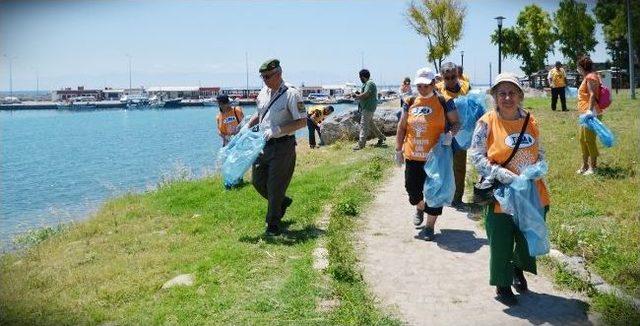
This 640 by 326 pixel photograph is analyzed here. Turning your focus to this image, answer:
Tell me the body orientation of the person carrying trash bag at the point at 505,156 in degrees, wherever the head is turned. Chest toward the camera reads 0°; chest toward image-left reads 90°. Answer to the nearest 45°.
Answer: approximately 0°

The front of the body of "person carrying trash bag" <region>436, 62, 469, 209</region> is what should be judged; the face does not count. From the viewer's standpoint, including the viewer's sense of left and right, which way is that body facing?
facing the viewer

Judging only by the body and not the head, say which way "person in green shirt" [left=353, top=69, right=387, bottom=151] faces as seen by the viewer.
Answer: to the viewer's left

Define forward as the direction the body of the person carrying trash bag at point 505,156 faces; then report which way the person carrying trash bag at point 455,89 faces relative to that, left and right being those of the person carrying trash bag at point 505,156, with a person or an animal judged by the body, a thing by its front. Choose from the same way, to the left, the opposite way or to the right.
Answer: the same way

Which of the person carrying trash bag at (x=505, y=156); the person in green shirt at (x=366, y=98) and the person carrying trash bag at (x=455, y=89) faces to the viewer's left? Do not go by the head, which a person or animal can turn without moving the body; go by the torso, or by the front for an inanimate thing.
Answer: the person in green shirt

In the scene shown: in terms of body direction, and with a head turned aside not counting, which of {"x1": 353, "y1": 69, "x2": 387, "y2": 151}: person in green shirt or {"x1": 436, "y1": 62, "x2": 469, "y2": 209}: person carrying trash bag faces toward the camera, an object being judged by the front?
the person carrying trash bag

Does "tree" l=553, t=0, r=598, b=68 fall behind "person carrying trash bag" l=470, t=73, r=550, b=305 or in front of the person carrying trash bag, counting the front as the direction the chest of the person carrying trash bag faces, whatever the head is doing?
behind

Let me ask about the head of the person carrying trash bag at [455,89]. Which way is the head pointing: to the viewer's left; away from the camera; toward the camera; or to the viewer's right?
toward the camera

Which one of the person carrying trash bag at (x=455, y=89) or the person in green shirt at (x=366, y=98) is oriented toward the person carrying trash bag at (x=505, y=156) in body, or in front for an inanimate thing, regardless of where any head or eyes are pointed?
the person carrying trash bag at (x=455, y=89)

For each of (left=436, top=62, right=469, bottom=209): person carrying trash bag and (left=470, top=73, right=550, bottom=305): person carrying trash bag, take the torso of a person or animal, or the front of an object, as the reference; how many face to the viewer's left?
0

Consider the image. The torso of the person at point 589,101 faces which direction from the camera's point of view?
to the viewer's left

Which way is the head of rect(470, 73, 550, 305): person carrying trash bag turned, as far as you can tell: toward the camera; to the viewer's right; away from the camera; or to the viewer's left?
toward the camera

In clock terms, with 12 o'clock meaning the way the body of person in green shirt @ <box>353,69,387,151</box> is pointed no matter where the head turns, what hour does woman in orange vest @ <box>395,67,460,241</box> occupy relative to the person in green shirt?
The woman in orange vest is roughly at 9 o'clock from the person in green shirt.

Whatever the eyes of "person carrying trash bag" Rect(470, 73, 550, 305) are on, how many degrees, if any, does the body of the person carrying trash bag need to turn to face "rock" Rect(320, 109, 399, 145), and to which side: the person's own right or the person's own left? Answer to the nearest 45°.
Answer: approximately 180°

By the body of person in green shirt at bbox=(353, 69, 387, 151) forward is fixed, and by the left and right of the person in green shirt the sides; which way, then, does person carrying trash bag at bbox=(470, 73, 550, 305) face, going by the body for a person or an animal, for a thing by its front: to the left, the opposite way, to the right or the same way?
to the left
